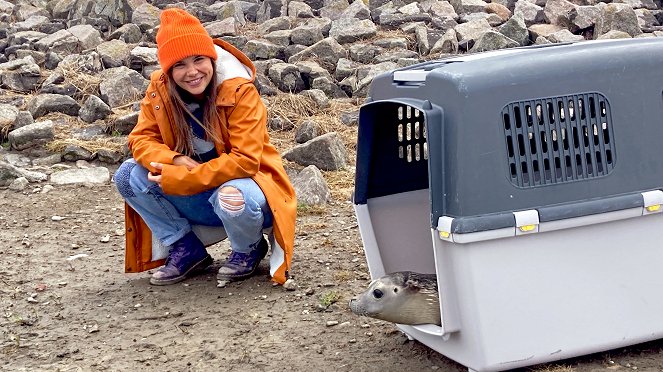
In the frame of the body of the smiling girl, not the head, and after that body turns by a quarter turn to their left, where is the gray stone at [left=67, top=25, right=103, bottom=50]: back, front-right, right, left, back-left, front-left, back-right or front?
back-left

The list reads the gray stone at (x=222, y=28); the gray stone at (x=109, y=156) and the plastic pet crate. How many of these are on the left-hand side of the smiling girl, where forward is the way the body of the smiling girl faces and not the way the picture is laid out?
1

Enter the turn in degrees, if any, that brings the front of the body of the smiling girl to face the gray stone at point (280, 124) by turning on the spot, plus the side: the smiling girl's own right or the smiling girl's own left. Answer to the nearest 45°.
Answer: approximately 135° to the smiling girl's own right

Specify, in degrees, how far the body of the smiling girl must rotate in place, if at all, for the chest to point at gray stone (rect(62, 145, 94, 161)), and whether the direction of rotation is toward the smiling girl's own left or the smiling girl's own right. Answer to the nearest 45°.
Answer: approximately 135° to the smiling girl's own right

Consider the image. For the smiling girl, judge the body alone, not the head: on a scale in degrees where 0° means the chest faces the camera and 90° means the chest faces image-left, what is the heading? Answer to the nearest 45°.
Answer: approximately 45°

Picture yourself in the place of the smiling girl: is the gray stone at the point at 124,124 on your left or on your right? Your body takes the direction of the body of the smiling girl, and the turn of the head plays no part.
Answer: on your right

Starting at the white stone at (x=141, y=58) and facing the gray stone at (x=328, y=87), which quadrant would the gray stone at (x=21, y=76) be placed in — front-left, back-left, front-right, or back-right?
back-right

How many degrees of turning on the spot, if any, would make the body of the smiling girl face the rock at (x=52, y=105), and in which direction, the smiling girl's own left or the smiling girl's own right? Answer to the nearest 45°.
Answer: approximately 135° to the smiling girl's own right

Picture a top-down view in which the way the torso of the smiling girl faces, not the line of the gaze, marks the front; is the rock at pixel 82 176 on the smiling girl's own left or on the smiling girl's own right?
on the smiling girl's own right

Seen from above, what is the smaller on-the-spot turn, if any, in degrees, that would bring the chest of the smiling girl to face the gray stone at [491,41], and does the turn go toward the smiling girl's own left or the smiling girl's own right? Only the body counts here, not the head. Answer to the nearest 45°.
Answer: approximately 180°

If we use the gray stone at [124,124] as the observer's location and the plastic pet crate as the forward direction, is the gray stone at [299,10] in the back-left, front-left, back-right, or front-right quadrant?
back-left

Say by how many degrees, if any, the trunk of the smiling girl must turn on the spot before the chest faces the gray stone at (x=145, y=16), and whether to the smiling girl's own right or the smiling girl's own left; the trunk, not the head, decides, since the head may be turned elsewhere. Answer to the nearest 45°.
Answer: approximately 135° to the smiling girl's own right

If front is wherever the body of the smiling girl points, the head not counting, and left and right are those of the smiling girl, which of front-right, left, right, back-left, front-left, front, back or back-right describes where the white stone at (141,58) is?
back-right
